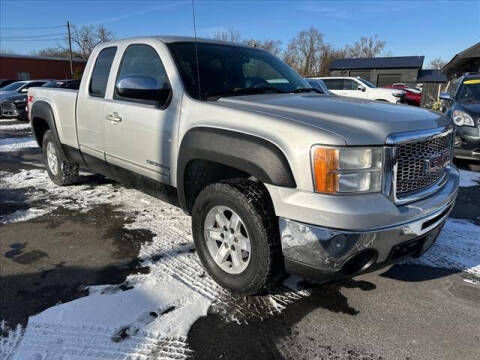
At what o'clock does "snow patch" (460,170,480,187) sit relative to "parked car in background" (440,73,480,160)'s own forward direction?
The snow patch is roughly at 12 o'clock from the parked car in background.

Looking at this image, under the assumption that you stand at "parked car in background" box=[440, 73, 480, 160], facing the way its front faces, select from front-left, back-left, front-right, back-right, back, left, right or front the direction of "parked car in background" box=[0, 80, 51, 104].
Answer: right

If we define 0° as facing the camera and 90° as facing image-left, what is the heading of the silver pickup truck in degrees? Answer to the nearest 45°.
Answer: approximately 315°

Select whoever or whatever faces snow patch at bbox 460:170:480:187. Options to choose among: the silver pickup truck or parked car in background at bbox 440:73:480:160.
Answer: the parked car in background

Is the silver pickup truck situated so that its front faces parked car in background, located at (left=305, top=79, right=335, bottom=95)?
no

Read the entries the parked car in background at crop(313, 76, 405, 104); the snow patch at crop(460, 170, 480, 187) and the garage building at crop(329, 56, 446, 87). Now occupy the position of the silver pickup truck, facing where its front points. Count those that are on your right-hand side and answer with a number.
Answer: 0

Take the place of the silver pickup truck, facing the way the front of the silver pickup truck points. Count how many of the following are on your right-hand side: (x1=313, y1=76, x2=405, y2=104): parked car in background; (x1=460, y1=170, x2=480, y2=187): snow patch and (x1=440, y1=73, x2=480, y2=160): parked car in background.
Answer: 0

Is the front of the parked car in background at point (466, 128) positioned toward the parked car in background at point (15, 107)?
no

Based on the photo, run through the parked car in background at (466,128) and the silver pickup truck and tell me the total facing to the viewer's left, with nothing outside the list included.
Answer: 0

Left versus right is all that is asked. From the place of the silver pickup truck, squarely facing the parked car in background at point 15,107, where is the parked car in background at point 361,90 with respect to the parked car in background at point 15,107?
right

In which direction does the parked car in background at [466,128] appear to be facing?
toward the camera

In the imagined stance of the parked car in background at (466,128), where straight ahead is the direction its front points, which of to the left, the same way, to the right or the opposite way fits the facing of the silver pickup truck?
to the left

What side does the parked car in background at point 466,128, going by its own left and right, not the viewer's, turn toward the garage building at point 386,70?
back

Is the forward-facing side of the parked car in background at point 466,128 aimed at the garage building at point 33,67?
no

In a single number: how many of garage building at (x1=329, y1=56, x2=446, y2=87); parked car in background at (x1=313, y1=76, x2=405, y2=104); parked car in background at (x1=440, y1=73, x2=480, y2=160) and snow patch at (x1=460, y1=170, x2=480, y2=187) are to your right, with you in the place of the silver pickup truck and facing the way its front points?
0

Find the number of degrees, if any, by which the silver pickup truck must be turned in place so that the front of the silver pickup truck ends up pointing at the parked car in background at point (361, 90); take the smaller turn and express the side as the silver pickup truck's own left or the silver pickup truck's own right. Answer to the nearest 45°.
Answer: approximately 135° to the silver pickup truck's own left

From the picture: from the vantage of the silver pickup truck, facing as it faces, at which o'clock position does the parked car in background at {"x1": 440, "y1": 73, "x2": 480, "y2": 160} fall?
The parked car in background is roughly at 9 o'clock from the silver pickup truck.
